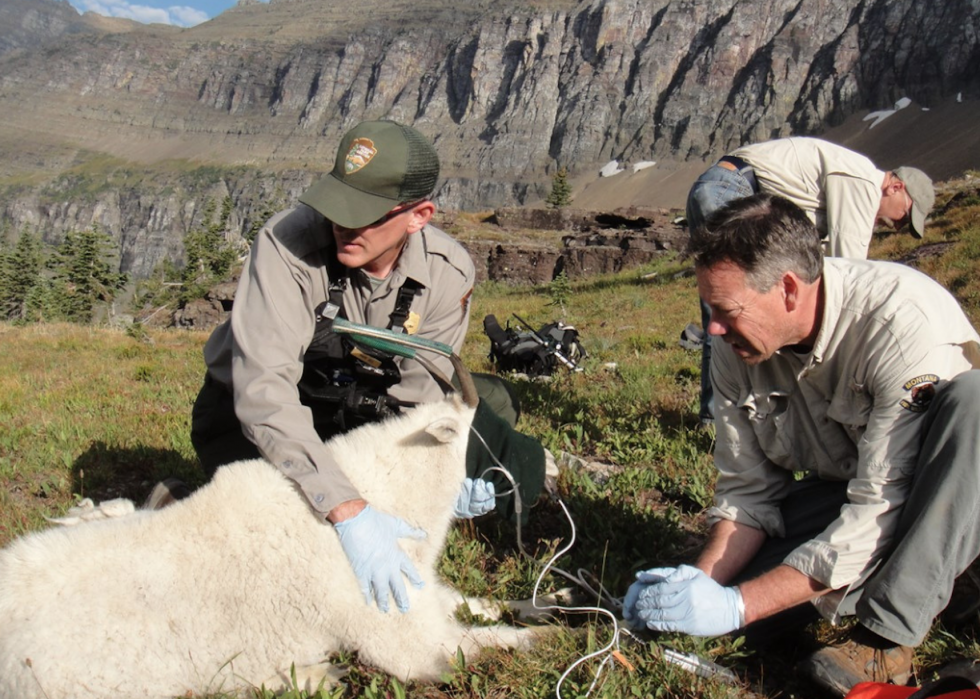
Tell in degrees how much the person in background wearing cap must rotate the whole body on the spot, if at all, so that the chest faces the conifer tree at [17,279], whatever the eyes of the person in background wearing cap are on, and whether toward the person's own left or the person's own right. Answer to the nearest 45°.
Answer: approximately 135° to the person's own left

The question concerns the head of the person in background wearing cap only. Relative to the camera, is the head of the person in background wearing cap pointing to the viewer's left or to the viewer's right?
to the viewer's right

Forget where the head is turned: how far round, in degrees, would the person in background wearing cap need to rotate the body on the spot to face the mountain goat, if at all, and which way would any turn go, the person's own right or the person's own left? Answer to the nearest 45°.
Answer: approximately 135° to the person's own right

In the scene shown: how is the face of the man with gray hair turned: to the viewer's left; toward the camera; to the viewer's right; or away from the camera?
to the viewer's left

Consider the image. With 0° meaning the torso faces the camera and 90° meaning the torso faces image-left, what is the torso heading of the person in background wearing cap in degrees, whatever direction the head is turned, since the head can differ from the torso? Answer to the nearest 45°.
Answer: approximately 270°

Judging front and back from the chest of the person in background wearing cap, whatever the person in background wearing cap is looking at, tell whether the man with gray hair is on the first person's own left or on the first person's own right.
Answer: on the first person's own right

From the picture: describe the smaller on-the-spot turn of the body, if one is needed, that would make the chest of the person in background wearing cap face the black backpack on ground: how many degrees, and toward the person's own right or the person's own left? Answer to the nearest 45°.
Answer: approximately 135° to the person's own left

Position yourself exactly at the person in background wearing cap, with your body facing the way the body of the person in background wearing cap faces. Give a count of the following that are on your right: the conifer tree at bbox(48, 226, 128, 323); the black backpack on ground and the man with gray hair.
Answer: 1

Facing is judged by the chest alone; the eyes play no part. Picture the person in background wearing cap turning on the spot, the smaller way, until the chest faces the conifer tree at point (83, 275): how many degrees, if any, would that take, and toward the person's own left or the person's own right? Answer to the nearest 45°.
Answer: approximately 135° to the person's own left
